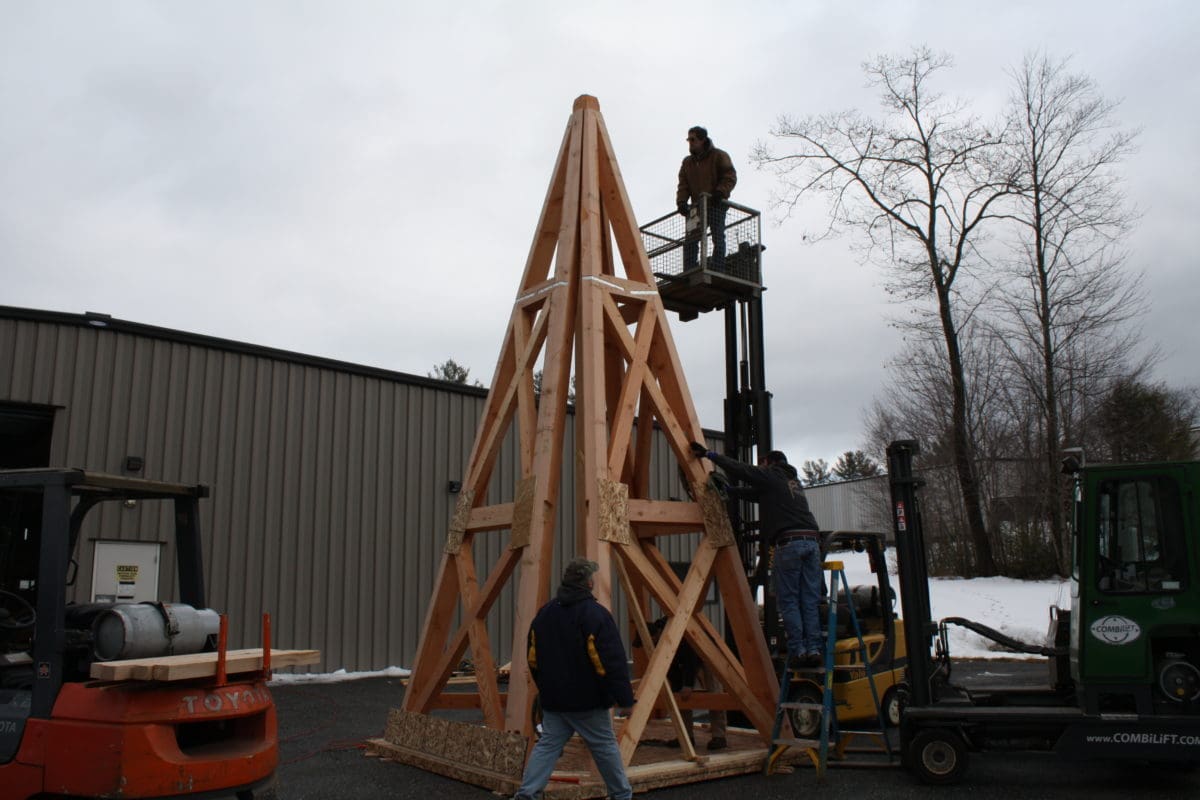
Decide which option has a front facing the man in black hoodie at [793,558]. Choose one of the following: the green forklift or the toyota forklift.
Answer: the green forklift

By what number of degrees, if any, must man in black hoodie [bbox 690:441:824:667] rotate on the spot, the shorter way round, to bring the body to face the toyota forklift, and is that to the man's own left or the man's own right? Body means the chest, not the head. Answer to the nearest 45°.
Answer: approximately 90° to the man's own left

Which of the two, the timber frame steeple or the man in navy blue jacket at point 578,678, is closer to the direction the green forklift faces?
the timber frame steeple

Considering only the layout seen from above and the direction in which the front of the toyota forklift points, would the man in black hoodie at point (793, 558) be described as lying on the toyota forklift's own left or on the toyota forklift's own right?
on the toyota forklift's own right

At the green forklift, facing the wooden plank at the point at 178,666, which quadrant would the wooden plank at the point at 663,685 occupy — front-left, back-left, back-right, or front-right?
front-right

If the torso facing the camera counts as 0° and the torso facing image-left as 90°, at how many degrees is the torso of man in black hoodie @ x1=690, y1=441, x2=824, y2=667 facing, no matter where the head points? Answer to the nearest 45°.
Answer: approximately 135°

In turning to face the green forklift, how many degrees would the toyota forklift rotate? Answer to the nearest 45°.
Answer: approximately 135° to its right

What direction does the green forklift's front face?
to the viewer's left

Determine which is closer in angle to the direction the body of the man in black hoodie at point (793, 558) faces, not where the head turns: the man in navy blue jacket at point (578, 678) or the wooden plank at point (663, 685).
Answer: the wooden plank

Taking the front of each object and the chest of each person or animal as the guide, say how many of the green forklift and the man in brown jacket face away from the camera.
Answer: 0

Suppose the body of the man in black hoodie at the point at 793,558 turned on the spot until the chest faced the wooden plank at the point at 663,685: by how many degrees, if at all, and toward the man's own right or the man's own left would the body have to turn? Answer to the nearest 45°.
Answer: approximately 45° to the man's own left

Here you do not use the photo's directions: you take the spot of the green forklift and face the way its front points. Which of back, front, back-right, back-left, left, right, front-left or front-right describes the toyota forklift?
front-left
